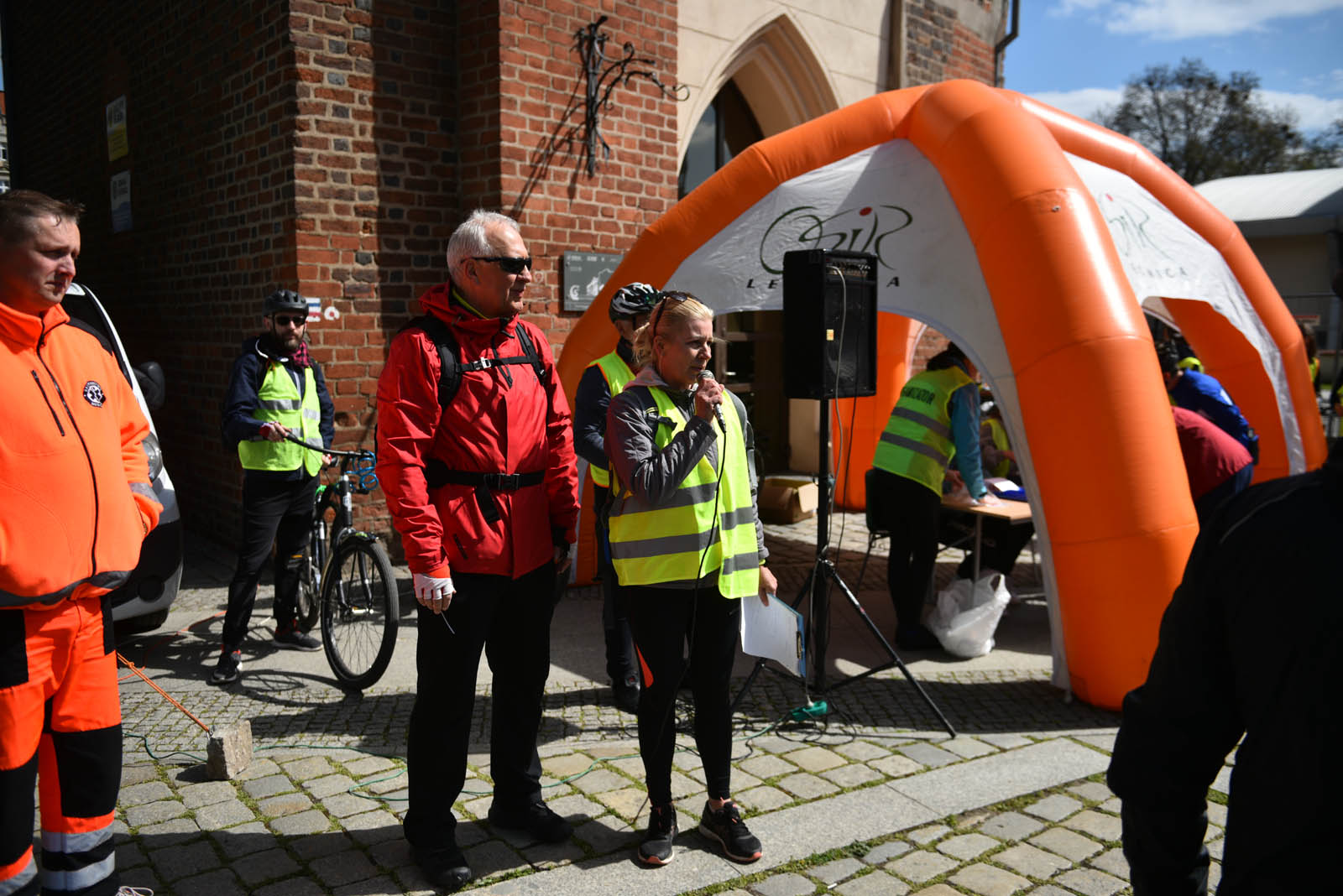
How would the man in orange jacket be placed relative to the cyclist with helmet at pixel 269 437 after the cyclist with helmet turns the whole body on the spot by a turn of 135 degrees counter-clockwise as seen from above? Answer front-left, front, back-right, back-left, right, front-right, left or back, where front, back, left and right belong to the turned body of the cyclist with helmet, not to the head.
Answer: back

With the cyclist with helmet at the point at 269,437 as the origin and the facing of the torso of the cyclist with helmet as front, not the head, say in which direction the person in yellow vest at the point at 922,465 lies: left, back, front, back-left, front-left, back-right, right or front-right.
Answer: front-left

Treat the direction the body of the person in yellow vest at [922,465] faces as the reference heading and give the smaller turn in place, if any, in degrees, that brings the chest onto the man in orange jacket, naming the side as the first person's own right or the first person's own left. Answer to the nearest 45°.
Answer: approximately 180°

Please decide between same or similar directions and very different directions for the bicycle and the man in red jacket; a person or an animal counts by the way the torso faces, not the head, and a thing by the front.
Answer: same or similar directions

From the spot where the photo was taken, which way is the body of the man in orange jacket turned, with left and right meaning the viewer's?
facing the viewer and to the right of the viewer

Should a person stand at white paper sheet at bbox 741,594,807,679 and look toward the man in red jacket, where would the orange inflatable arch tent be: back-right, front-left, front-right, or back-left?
back-right

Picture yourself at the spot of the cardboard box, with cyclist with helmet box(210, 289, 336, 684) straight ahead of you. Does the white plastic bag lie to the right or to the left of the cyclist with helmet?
left

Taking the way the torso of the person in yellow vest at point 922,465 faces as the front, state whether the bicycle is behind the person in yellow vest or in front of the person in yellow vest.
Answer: behind

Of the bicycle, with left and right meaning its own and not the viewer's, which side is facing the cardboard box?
left

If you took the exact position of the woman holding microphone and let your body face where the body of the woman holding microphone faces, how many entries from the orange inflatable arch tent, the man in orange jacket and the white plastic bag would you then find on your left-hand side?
2

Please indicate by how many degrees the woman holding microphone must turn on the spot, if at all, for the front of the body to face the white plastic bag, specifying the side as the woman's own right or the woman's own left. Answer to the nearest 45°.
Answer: approximately 90° to the woman's own left

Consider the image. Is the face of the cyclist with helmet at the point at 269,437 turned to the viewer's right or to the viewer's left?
to the viewer's right
